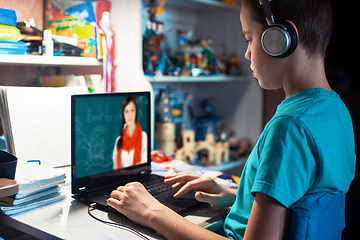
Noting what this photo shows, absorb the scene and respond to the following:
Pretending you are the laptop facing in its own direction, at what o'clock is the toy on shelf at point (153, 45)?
The toy on shelf is roughly at 8 o'clock from the laptop.

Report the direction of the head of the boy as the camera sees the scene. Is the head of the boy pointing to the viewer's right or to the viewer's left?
to the viewer's left

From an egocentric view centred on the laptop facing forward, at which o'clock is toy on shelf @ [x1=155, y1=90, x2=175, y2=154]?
The toy on shelf is roughly at 8 o'clock from the laptop.

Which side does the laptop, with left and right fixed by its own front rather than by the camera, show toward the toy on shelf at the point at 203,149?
left

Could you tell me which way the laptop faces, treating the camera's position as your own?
facing the viewer and to the right of the viewer
